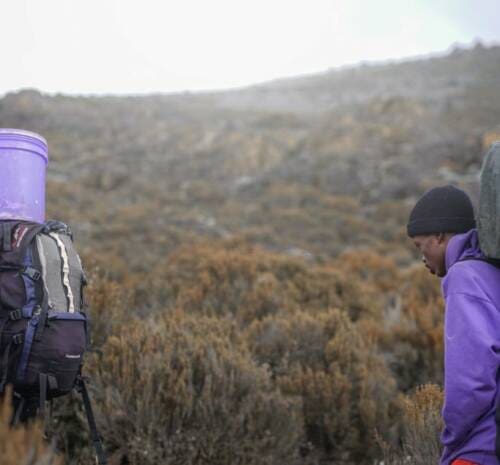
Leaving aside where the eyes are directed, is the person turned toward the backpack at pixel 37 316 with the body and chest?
yes

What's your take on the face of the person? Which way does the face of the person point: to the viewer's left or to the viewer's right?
to the viewer's left

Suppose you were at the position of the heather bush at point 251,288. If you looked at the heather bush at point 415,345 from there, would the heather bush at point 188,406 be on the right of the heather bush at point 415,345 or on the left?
right

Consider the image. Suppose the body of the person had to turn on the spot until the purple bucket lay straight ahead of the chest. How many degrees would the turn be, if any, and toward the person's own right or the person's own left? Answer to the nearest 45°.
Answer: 0° — they already face it

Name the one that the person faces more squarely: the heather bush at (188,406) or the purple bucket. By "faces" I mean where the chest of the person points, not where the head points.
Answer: the purple bucket

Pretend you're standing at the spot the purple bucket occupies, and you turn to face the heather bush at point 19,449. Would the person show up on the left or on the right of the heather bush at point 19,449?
left

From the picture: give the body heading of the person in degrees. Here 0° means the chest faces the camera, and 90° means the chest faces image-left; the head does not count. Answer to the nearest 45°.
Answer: approximately 90°

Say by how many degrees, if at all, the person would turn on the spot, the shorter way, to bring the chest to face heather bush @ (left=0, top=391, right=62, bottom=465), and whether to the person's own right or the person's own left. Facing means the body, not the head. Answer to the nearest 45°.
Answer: approximately 45° to the person's own left

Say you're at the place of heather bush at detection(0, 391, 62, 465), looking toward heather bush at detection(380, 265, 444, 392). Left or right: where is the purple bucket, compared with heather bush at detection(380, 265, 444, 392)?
left
